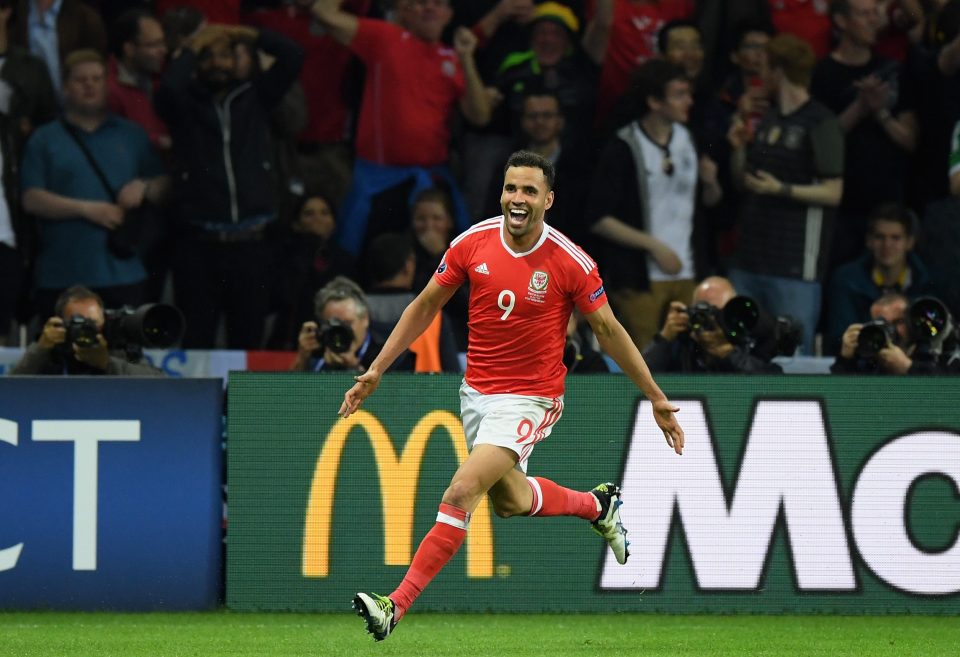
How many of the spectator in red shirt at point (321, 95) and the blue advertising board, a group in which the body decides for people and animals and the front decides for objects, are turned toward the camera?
2

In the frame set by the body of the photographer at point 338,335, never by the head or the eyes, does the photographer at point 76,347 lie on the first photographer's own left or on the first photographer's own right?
on the first photographer's own right

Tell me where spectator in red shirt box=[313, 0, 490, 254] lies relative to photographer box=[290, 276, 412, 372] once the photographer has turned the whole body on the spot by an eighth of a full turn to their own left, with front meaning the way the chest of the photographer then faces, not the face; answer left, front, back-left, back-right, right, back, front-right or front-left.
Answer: back-left

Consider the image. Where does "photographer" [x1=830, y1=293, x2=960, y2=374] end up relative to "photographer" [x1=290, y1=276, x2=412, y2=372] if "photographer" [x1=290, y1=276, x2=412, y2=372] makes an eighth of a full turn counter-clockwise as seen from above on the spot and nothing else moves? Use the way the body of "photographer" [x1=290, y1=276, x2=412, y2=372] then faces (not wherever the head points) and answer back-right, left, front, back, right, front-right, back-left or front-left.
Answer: front-left

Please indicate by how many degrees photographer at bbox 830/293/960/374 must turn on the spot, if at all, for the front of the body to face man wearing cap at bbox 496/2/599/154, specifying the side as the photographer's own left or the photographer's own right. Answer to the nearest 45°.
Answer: approximately 135° to the photographer's own right

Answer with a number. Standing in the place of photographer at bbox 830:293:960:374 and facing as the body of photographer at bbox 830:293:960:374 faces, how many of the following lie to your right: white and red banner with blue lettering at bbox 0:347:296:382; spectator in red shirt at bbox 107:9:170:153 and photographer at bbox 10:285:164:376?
3

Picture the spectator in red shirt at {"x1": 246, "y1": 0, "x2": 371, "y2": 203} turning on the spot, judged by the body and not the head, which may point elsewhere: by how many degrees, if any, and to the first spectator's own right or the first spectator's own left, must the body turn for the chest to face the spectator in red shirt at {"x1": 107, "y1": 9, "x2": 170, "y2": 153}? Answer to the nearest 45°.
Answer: approximately 90° to the first spectator's own right

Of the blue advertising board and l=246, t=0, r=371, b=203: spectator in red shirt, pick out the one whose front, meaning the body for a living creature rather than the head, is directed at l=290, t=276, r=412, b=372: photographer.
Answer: the spectator in red shirt

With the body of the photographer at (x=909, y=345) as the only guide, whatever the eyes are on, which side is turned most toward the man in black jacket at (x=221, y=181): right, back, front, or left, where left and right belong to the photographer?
right

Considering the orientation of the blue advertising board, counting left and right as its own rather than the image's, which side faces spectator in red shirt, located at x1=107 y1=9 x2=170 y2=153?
back

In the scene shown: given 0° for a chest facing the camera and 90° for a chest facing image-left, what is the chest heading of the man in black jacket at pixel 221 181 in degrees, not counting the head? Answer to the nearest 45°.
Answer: approximately 0°
